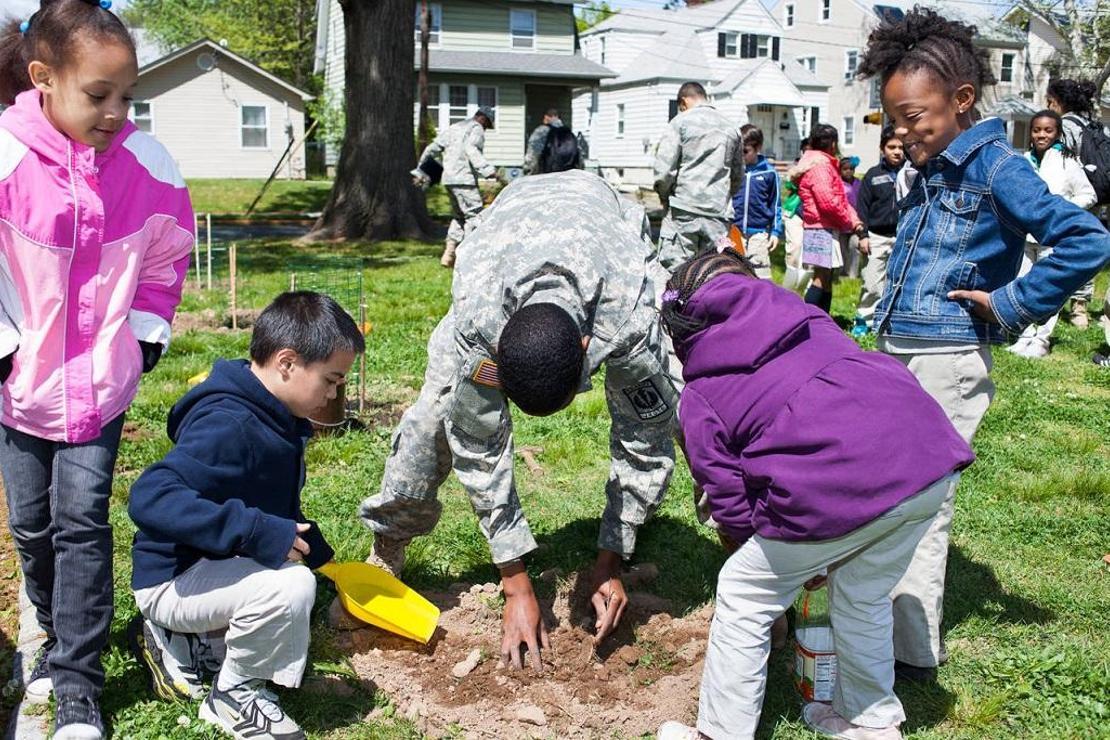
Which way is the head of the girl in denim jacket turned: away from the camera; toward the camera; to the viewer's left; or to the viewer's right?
to the viewer's left

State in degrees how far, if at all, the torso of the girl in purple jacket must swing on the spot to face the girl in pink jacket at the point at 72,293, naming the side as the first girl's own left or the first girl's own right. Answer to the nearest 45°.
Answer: approximately 45° to the first girl's own left

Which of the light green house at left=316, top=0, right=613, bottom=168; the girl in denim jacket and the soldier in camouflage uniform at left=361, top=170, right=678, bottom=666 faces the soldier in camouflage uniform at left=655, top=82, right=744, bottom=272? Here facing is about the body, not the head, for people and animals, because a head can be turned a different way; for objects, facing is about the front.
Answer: the light green house

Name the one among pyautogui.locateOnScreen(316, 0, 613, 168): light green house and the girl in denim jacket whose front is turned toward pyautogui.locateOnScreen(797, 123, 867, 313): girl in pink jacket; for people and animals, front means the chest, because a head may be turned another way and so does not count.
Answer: the light green house

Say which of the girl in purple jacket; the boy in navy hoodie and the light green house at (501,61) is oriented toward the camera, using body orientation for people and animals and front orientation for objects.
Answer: the light green house

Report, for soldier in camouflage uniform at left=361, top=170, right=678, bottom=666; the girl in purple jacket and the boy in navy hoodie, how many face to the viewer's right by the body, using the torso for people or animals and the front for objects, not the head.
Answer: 1

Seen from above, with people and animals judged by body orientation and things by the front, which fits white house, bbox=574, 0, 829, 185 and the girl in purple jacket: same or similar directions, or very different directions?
very different directions
